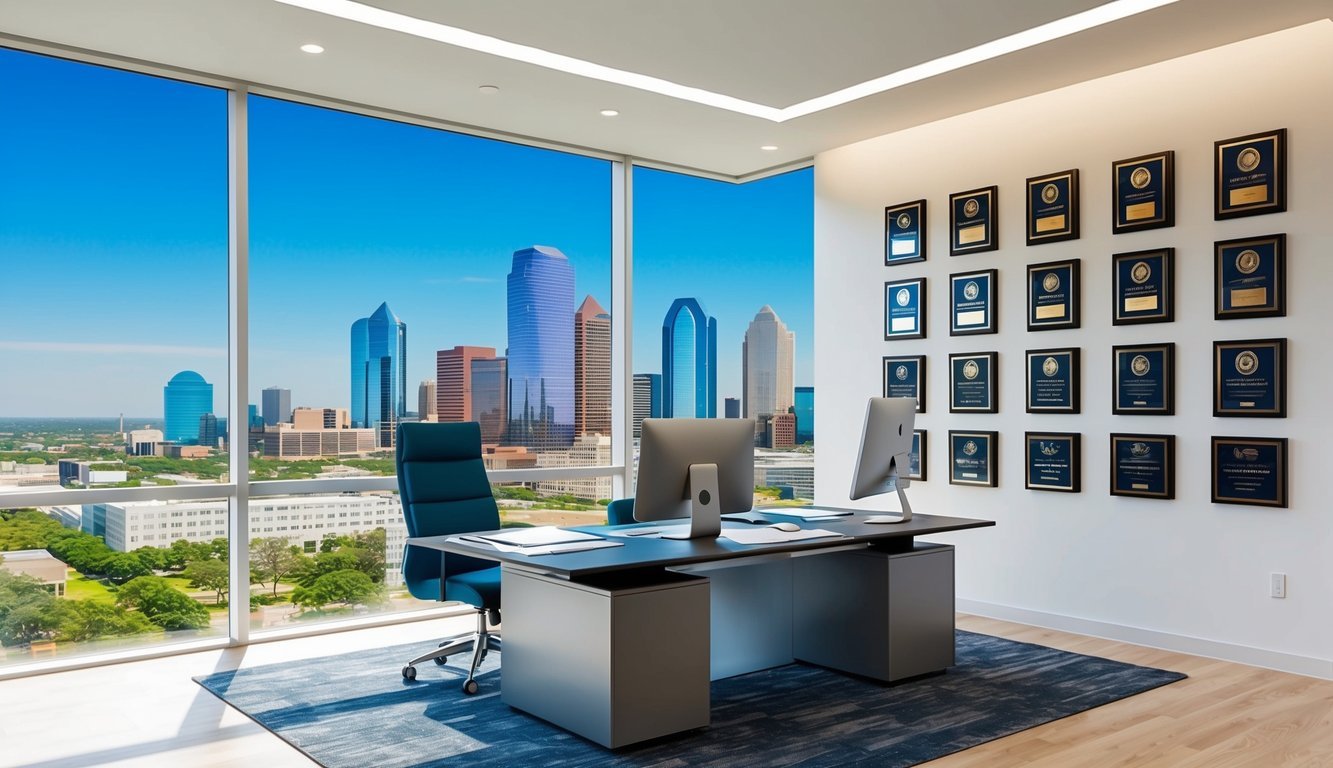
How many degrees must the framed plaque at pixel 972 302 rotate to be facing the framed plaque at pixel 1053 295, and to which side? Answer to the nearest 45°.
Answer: approximately 90° to its left

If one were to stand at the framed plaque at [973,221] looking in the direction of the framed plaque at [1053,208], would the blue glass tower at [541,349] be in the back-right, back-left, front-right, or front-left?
back-left

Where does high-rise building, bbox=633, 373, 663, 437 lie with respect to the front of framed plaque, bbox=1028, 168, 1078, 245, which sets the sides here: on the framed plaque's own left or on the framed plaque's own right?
on the framed plaque's own right

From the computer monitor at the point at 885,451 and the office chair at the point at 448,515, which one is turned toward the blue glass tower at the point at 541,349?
the computer monitor

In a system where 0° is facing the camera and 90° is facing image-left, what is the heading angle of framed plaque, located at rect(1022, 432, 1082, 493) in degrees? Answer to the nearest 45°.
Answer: approximately 45°

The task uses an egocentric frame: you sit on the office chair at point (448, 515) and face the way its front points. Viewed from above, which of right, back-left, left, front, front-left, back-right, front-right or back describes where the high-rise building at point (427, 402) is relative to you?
back-left

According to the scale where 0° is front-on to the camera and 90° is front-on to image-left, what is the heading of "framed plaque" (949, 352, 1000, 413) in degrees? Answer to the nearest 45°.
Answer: approximately 45°
